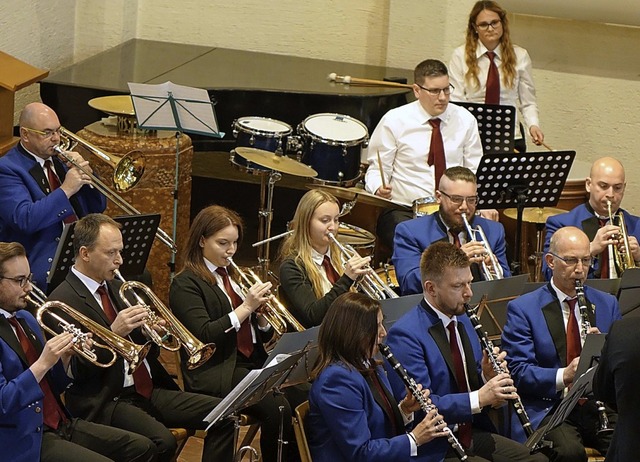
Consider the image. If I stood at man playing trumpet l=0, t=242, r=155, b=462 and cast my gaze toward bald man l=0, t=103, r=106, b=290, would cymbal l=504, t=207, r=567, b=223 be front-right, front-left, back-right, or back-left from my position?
front-right

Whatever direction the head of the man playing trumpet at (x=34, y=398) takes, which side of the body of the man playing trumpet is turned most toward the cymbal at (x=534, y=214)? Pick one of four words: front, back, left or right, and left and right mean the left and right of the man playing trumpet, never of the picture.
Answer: left

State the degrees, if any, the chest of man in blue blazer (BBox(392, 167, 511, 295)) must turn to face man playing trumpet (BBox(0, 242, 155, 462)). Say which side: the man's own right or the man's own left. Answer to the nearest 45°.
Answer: approximately 90° to the man's own right

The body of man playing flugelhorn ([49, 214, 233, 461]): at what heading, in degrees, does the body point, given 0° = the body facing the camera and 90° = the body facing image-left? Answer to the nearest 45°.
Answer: approximately 315°

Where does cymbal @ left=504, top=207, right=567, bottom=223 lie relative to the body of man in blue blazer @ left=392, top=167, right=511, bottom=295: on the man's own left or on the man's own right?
on the man's own left

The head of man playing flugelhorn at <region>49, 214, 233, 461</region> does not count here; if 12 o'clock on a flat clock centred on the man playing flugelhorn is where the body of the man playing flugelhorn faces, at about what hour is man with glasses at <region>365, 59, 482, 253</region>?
The man with glasses is roughly at 9 o'clock from the man playing flugelhorn.

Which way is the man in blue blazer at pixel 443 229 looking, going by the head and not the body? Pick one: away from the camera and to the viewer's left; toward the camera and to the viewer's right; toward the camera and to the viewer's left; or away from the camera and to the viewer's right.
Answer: toward the camera and to the viewer's right

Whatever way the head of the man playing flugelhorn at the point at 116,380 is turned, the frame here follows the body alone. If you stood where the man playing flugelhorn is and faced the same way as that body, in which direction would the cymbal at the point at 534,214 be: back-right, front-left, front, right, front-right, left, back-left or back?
left

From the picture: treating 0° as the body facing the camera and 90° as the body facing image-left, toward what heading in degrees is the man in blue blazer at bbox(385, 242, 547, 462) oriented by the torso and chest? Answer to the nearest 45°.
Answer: approximately 315°

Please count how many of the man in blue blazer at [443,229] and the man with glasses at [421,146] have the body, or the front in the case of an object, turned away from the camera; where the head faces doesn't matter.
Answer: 0

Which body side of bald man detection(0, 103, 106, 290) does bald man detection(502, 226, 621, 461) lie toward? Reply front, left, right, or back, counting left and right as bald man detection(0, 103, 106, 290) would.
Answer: front

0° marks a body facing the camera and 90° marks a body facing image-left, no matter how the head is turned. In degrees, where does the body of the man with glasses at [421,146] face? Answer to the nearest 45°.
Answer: approximately 315°
